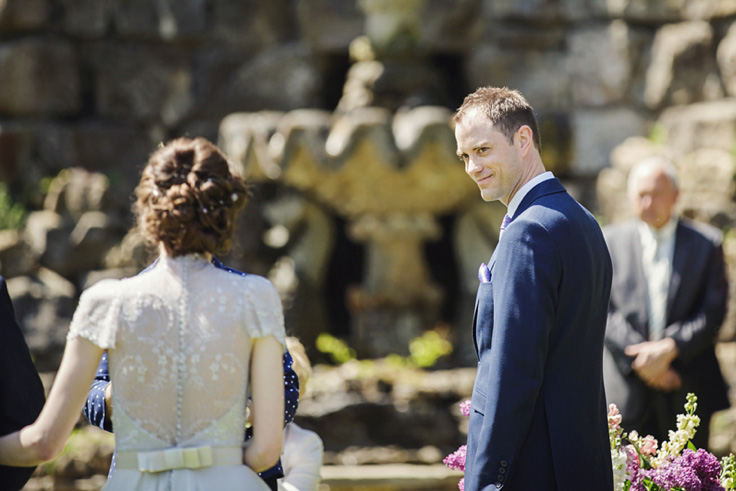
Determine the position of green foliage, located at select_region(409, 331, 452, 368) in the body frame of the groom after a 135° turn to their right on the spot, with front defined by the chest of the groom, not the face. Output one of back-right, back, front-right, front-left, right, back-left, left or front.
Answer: front-left

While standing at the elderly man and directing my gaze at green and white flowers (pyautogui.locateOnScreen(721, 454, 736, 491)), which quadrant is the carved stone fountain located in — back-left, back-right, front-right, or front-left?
back-right

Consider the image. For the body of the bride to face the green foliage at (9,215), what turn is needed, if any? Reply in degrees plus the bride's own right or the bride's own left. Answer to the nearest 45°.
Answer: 0° — they already face it

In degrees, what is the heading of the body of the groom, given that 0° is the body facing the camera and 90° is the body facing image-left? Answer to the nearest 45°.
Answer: approximately 90°

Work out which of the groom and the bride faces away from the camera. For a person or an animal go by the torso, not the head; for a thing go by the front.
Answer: the bride

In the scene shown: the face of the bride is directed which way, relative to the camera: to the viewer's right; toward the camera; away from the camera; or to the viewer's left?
away from the camera

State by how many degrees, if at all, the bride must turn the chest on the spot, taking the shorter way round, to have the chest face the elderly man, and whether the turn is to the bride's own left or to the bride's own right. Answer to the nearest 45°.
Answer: approximately 45° to the bride's own right

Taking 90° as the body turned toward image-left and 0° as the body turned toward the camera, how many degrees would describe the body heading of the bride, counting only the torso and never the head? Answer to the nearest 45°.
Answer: approximately 180°

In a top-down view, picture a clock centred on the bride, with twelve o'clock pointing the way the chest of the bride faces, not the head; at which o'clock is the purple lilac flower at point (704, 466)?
The purple lilac flower is roughly at 3 o'clock from the bride.

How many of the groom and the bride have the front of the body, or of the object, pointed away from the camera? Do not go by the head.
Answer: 1

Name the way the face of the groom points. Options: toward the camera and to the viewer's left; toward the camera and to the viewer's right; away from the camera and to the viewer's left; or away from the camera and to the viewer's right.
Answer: toward the camera and to the viewer's left

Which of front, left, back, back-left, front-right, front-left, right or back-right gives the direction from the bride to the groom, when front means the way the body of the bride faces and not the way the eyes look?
right

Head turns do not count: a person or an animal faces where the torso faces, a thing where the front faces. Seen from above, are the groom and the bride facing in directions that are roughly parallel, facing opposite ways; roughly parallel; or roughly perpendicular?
roughly perpendicular
